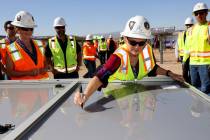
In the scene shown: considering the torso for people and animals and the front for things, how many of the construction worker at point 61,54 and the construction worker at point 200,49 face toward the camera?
2

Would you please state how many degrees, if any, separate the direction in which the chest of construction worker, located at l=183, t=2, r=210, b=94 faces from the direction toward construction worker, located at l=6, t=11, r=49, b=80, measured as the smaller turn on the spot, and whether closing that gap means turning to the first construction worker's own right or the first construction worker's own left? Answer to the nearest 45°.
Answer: approximately 45° to the first construction worker's own right

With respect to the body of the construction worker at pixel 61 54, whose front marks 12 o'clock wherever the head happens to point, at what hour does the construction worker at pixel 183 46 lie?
the construction worker at pixel 183 46 is roughly at 8 o'clock from the construction worker at pixel 61 54.

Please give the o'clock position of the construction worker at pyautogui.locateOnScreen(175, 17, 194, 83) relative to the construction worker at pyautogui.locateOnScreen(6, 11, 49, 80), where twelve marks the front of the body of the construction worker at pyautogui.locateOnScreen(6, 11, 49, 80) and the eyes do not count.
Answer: the construction worker at pyautogui.locateOnScreen(175, 17, 194, 83) is roughly at 9 o'clock from the construction worker at pyautogui.locateOnScreen(6, 11, 49, 80).

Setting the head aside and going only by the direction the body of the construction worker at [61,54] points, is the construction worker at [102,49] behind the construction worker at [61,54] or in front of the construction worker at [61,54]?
behind

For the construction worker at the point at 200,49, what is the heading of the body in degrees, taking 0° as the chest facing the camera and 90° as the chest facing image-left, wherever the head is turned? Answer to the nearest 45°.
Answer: approximately 0°

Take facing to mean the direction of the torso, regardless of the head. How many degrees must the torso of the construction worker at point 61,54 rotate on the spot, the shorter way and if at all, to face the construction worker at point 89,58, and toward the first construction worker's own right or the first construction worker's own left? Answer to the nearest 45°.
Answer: approximately 180°

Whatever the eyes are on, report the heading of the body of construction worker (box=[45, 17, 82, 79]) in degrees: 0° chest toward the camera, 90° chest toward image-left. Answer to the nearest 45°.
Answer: approximately 0°

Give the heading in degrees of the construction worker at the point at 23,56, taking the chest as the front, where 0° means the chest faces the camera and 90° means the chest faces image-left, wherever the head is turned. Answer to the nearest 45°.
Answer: approximately 315°

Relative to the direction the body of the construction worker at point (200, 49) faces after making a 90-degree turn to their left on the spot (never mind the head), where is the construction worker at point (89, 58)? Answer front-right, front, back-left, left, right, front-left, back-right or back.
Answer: back-left

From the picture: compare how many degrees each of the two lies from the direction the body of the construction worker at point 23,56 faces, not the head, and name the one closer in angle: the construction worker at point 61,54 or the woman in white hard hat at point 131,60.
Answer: the woman in white hard hat
